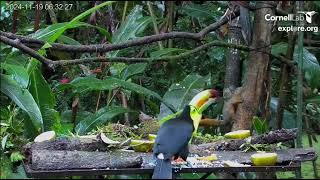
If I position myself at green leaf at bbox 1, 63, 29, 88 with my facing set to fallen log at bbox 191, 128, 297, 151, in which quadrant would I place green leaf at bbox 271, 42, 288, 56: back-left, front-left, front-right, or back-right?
front-left

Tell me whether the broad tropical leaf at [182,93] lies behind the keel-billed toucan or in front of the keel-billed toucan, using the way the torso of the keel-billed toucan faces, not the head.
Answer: in front

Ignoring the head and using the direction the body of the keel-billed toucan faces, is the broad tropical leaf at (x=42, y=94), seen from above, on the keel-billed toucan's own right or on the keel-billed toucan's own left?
on the keel-billed toucan's own left

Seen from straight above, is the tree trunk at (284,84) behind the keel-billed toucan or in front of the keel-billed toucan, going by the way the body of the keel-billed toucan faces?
in front

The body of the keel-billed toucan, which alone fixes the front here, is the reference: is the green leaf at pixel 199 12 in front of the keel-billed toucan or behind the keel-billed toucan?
in front

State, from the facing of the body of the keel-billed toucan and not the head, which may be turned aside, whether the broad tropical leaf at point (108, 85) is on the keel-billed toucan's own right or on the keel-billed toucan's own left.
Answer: on the keel-billed toucan's own left

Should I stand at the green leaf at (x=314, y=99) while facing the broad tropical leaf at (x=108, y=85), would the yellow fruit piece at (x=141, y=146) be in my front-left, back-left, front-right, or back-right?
front-left

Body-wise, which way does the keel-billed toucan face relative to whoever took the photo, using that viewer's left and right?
facing away from the viewer and to the right of the viewer

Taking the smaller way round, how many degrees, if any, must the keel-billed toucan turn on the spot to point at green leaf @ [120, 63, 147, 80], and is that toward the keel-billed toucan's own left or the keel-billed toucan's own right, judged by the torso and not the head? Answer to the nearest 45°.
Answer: approximately 45° to the keel-billed toucan's own left
